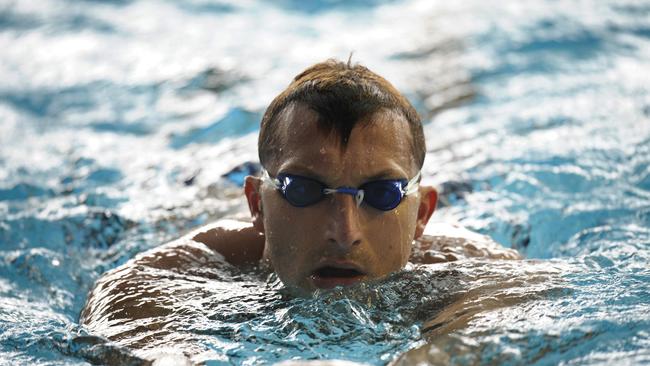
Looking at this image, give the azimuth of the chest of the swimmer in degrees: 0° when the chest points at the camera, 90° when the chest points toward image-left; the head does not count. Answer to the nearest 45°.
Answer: approximately 0°
